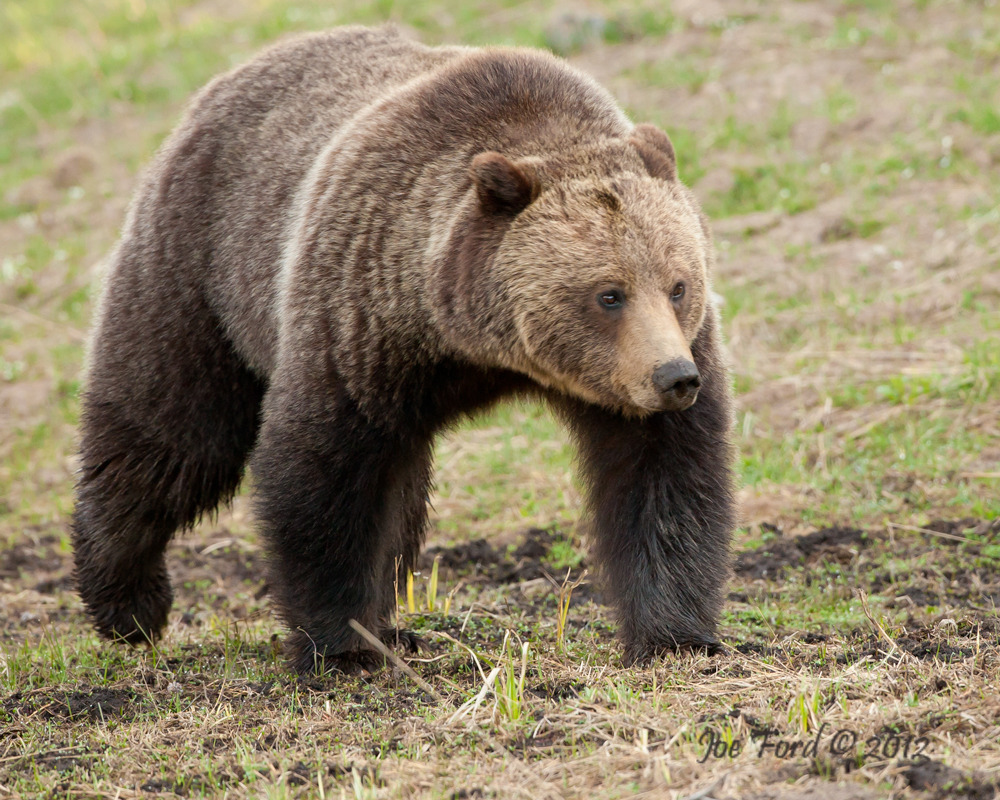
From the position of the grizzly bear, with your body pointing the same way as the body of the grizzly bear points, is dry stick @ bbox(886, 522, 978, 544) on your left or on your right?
on your left

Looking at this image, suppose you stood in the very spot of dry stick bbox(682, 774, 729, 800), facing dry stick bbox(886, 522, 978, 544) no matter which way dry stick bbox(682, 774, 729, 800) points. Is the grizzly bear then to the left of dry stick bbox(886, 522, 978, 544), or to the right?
left

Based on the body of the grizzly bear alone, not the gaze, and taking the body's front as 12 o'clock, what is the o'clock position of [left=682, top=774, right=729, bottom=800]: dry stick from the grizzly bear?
The dry stick is roughly at 1 o'clock from the grizzly bear.

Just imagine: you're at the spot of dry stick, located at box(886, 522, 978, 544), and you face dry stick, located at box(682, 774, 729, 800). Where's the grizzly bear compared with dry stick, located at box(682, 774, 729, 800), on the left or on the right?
right

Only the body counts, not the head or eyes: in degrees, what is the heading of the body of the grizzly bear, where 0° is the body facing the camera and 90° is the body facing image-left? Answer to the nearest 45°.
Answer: approximately 315°
